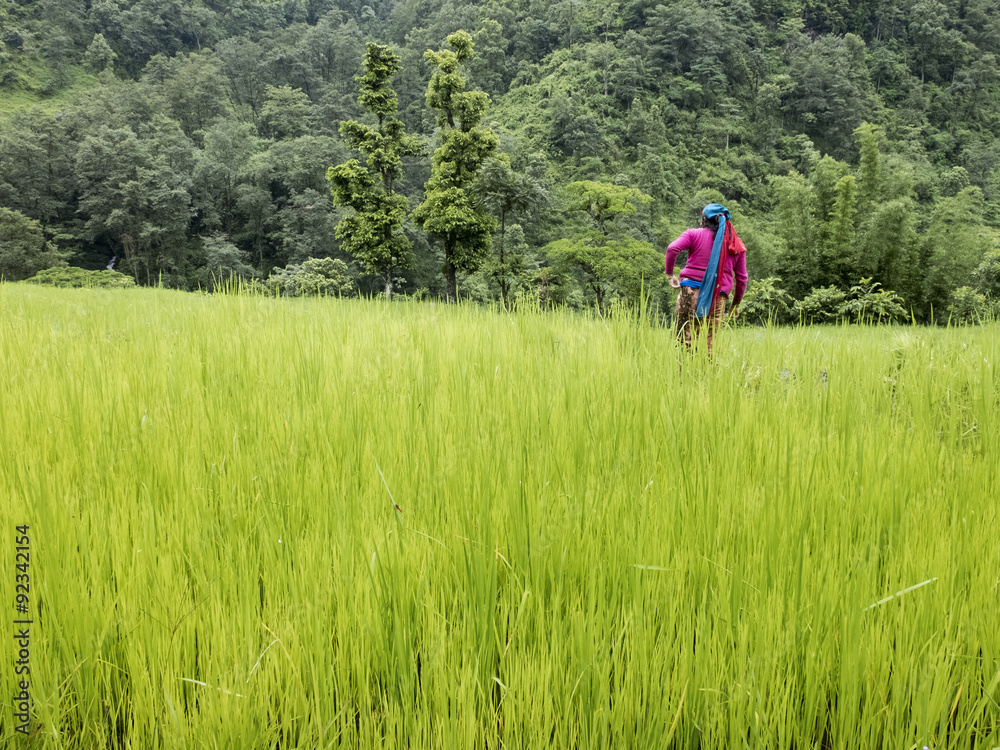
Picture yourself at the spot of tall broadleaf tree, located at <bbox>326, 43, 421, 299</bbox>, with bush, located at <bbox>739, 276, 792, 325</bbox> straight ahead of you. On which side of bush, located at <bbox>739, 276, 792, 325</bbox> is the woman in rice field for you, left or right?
right

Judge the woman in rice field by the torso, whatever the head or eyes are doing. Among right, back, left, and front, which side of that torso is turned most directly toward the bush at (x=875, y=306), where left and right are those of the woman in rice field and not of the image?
front

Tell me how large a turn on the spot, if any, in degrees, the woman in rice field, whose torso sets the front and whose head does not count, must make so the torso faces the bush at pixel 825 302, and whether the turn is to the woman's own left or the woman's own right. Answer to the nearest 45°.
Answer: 0° — they already face it

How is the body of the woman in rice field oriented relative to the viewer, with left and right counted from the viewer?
facing away from the viewer

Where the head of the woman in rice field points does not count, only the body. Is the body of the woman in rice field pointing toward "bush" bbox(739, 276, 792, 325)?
yes
